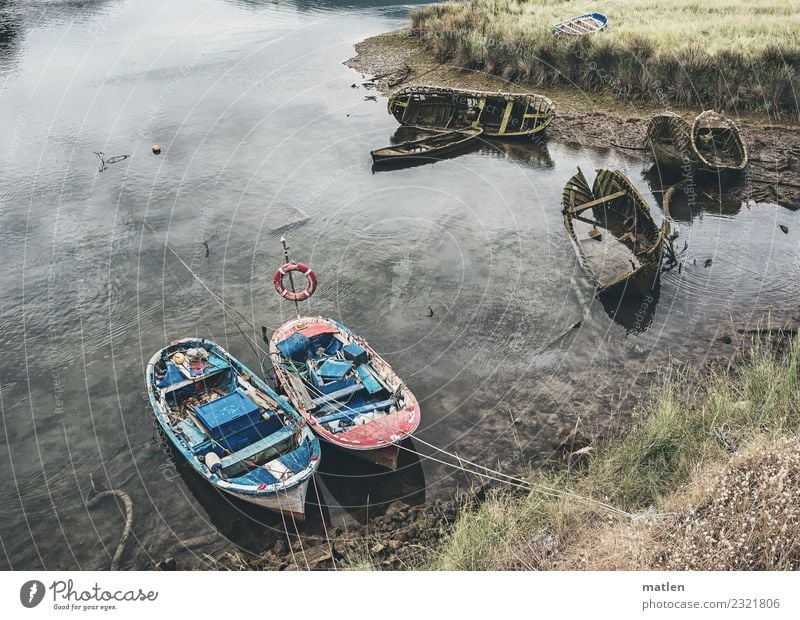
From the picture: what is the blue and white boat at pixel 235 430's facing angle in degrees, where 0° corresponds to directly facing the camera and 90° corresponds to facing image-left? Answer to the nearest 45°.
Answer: approximately 315°

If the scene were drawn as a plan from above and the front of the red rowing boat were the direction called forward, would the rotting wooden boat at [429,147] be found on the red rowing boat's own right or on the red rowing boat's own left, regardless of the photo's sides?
on the red rowing boat's own left

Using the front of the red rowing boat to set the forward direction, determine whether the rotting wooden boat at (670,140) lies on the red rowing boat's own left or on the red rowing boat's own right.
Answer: on the red rowing boat's own left

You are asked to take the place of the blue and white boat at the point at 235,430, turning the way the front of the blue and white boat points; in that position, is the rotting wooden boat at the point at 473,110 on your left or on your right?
on your left

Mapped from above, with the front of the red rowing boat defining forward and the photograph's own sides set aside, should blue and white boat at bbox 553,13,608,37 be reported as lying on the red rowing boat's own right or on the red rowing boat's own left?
on the red rowing boat's own left

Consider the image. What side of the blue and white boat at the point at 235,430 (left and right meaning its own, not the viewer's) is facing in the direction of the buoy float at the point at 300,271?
left

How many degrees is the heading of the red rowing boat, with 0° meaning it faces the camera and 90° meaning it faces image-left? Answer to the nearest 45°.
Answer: approximately 315°

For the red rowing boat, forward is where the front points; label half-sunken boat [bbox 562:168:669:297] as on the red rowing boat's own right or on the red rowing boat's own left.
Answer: on the red rowing boat's own left
